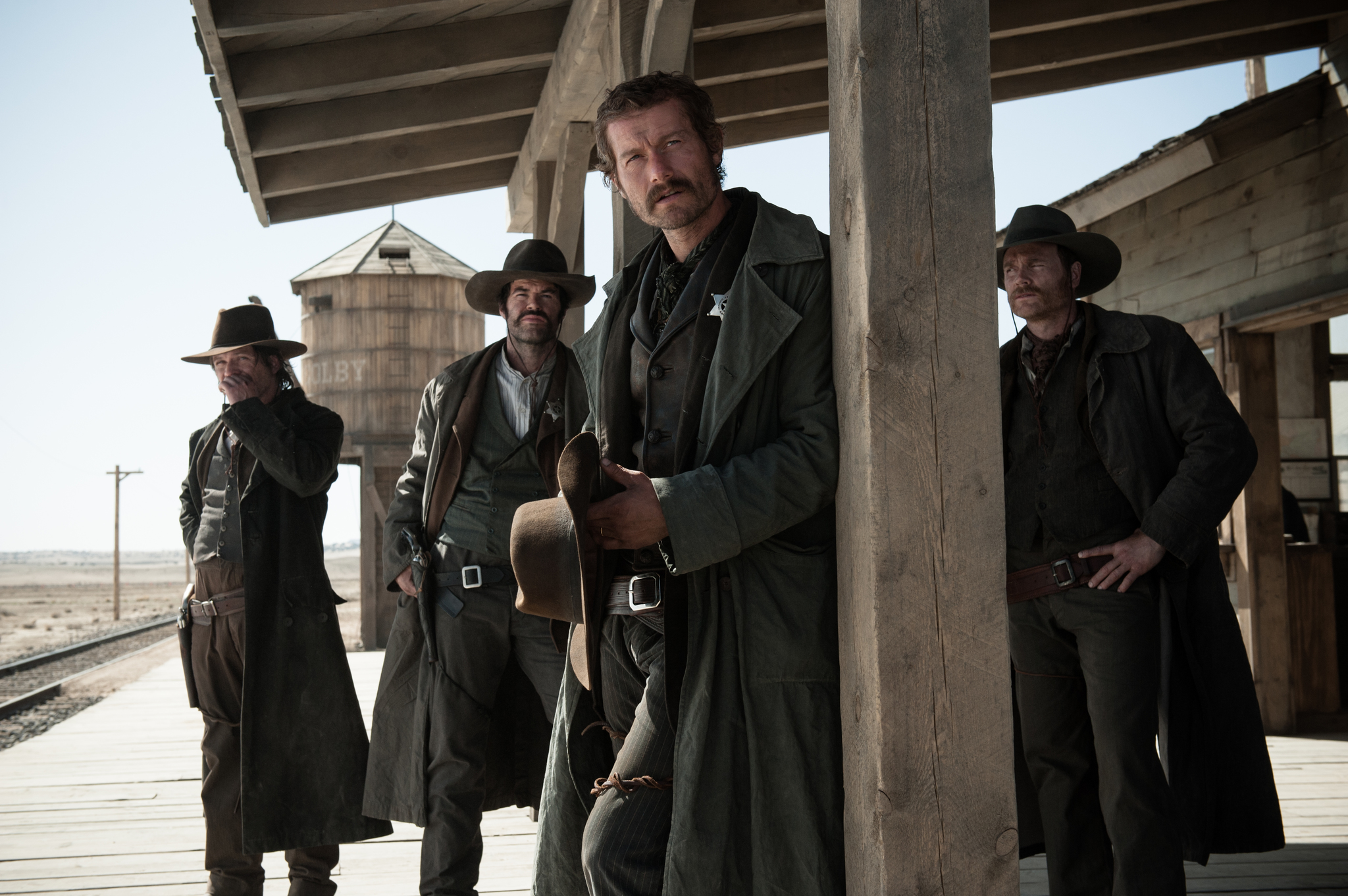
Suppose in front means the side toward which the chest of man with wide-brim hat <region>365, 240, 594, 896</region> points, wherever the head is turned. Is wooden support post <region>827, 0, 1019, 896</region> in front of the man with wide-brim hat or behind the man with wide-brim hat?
in front

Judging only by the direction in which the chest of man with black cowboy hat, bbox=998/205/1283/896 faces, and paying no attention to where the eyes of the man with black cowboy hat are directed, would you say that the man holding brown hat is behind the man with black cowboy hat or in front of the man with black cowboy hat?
in front

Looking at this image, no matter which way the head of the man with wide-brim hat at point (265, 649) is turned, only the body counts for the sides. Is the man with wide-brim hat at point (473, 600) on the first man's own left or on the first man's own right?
on the first man's own left

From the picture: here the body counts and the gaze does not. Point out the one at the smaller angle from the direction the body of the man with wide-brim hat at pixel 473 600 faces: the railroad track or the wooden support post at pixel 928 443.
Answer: the wooden support post

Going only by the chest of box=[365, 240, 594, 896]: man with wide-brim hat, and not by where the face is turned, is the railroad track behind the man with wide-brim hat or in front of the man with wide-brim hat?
behind

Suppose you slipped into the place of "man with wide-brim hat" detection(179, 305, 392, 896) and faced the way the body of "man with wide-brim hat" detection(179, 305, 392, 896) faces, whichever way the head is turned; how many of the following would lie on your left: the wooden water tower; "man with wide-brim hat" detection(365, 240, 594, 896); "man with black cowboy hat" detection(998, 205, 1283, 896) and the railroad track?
2

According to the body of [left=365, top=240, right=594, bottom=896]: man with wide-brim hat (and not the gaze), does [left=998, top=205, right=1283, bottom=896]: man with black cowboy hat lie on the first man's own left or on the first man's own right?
on the first man's own left

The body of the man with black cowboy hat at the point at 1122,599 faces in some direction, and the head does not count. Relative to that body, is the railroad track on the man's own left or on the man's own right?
on the man's own right

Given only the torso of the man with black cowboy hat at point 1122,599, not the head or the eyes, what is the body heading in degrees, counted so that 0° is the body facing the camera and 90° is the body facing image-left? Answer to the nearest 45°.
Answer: approximately 45°

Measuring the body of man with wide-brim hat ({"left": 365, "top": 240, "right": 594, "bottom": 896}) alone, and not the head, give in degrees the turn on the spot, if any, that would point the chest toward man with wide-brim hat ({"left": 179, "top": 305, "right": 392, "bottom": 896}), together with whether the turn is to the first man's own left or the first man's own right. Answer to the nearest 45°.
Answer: approximately 135° to the first man's own right

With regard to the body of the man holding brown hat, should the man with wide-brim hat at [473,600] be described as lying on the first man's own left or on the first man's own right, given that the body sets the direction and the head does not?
on the first man's own right

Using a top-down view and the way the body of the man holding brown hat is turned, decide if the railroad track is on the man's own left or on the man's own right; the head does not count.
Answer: on the man's own right
